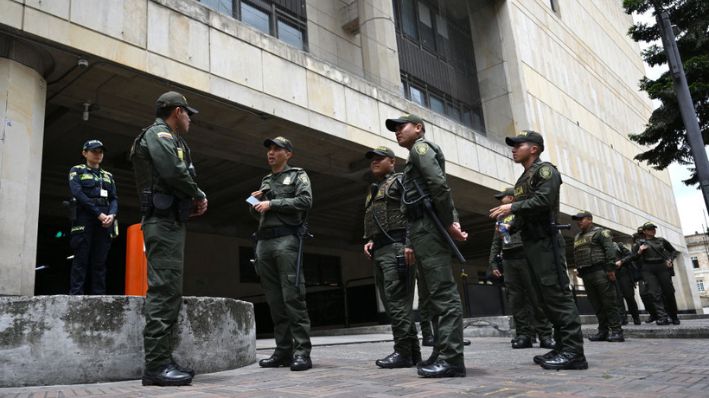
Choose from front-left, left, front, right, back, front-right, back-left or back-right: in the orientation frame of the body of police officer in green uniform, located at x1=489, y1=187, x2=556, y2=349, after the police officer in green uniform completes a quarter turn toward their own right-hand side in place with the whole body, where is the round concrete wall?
left

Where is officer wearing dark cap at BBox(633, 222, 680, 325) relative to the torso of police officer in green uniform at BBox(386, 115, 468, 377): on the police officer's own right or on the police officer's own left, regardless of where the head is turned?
on the police officer's own right

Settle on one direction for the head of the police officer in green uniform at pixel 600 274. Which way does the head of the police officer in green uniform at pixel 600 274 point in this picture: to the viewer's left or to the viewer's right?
to the viewer's left

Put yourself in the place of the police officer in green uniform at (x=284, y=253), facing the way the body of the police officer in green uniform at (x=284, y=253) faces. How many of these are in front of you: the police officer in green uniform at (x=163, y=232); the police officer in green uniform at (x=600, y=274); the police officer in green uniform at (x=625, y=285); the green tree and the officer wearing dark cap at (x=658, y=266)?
1

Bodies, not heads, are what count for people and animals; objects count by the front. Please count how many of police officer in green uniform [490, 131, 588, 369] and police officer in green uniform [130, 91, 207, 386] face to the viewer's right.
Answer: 1

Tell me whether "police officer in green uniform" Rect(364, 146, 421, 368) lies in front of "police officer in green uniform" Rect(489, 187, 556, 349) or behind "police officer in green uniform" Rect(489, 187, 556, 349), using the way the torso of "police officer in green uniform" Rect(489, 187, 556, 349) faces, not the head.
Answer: in front

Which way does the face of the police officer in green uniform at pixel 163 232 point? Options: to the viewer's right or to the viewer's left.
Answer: to the viewer's right

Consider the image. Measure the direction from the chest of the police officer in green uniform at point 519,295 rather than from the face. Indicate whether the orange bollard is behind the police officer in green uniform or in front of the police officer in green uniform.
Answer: in front

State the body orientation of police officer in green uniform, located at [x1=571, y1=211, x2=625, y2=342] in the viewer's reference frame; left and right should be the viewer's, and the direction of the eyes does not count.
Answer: facing the viewer and to the left of the viewer

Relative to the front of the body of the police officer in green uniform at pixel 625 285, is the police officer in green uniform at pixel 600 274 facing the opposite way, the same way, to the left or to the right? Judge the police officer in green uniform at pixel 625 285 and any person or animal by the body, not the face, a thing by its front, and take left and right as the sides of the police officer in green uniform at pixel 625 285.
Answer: the same way

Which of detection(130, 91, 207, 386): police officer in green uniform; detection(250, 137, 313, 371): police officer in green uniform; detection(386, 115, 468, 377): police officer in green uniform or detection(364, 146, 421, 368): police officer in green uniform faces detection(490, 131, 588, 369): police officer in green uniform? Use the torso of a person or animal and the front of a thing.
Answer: detection(130, 91, 207, 386): police officer in green uniform

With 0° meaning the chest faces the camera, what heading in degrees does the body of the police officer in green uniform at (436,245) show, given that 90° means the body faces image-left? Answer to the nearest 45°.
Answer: approximately 90°

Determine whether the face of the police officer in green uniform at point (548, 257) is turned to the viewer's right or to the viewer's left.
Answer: to the viewer's left

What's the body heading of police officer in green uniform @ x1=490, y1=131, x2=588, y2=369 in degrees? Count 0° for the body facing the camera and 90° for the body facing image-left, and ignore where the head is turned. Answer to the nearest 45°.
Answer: approximately 90°

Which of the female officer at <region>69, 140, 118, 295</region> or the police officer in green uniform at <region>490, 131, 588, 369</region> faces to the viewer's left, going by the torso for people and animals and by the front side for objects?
the police officer in green uniform
